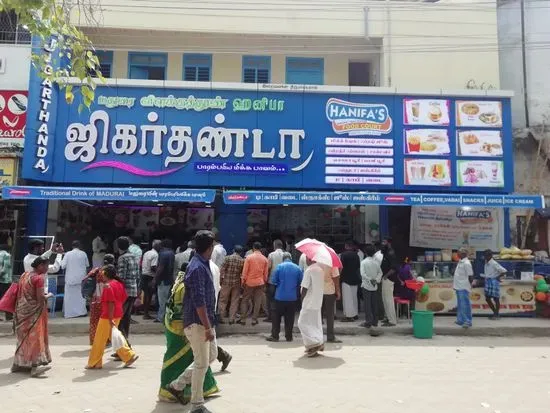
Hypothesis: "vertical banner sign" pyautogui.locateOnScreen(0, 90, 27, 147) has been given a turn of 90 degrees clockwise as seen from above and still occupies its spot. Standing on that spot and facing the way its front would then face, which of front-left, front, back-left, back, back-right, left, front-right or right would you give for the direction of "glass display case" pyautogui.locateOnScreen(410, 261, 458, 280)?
back-left

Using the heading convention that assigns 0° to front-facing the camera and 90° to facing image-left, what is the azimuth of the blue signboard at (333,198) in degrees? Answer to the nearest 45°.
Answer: approximately 0°

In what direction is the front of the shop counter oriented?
toward the camera

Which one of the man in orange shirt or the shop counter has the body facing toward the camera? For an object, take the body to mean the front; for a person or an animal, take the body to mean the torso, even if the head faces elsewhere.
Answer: the shop counter

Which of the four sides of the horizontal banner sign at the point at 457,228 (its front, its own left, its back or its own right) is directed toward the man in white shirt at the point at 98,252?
right

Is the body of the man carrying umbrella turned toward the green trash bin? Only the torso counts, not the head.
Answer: no

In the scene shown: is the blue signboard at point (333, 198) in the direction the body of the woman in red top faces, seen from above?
no

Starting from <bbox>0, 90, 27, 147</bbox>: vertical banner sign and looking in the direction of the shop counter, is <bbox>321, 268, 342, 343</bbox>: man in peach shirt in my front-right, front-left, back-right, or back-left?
front-right

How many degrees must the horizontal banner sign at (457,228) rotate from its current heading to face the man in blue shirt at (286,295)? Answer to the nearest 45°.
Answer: approximately 45° to its right

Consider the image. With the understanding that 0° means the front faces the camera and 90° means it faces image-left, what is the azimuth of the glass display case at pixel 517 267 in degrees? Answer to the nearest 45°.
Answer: approximately 0°

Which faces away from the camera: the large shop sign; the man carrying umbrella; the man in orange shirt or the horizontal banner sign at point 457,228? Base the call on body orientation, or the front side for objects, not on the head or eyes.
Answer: the man in orange shirt
